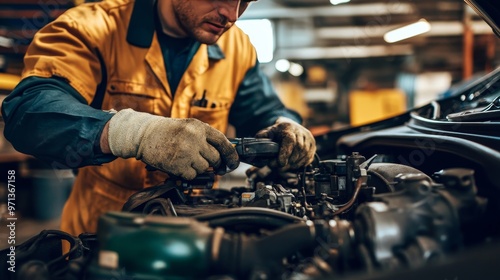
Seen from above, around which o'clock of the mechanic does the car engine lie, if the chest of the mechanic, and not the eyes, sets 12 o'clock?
The car engine is roughly at 1 o'clock from the mechanic.

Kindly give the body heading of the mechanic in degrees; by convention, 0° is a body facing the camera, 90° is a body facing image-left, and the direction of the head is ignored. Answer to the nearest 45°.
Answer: approximately 315°

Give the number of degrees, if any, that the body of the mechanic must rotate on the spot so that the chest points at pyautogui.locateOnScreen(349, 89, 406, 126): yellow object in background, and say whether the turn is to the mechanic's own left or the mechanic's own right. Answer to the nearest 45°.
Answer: approximately 90° to the mechanic's own left

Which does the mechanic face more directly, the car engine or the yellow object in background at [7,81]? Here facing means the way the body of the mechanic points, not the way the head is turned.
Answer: the car engine

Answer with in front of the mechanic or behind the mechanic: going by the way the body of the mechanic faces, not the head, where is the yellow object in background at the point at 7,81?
behind

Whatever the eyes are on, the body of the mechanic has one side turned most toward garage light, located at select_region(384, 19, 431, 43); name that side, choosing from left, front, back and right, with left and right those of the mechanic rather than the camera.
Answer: left

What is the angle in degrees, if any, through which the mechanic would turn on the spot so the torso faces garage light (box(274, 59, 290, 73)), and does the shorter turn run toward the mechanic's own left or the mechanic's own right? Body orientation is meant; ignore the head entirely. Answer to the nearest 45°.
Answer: approximately 135° to the mechanic's own left
